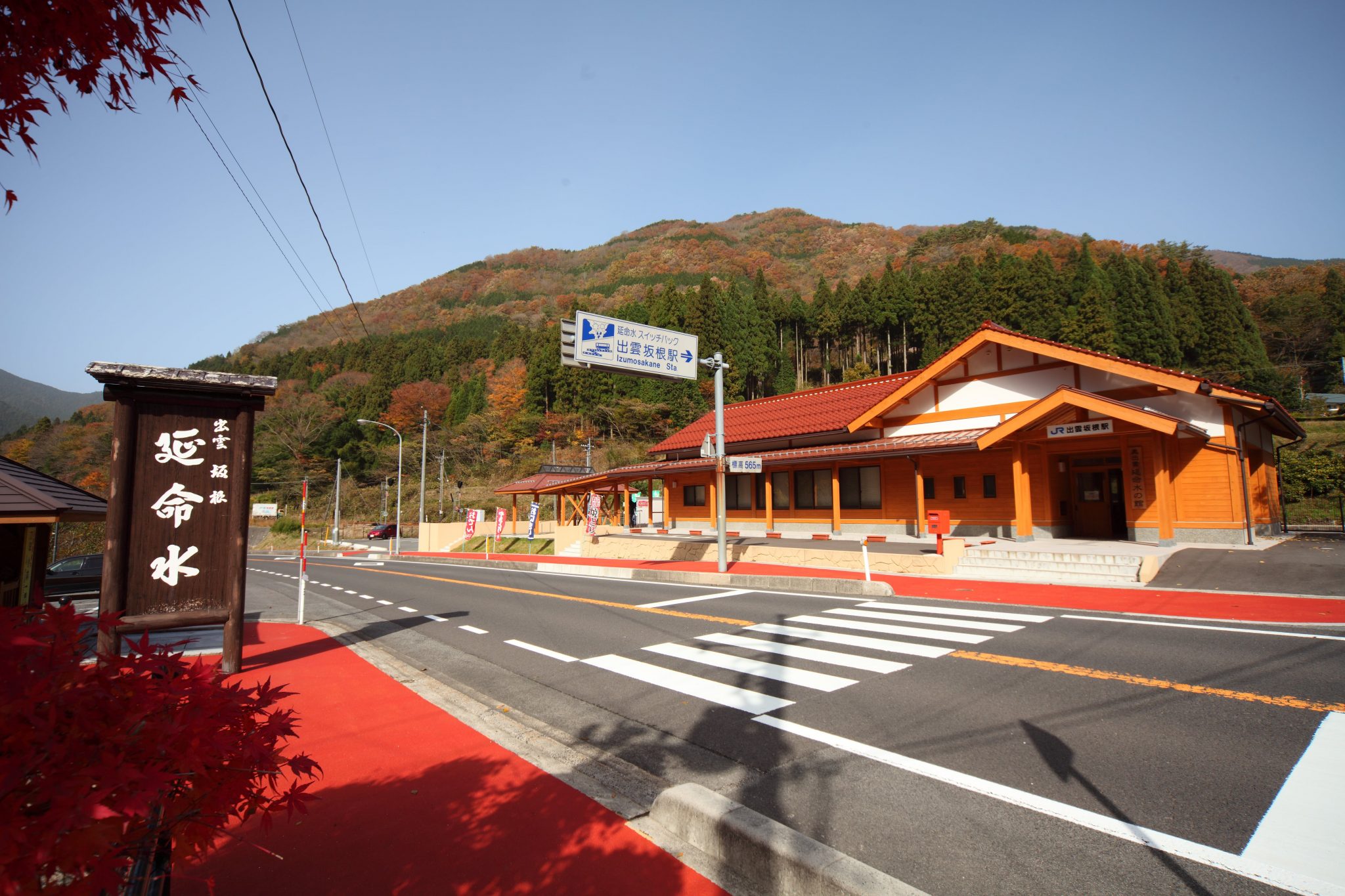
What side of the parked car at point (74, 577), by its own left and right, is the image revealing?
left

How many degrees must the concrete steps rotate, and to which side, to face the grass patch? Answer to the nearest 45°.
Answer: approximately 90° to its right

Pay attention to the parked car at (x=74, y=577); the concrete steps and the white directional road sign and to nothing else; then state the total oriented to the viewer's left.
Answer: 1

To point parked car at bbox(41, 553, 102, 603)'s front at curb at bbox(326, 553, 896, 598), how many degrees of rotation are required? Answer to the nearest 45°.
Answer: approximately 135° to its left

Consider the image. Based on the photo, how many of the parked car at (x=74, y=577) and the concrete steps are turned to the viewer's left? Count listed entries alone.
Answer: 1

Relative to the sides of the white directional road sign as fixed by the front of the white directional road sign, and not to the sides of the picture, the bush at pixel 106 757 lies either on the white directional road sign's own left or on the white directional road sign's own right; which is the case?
on the white directional road sign's own right

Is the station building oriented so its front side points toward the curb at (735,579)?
yes

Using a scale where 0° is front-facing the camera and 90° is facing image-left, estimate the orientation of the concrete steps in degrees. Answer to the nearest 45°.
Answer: approximately 0°

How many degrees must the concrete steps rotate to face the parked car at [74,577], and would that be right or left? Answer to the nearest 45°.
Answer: approximately 45° to its right
